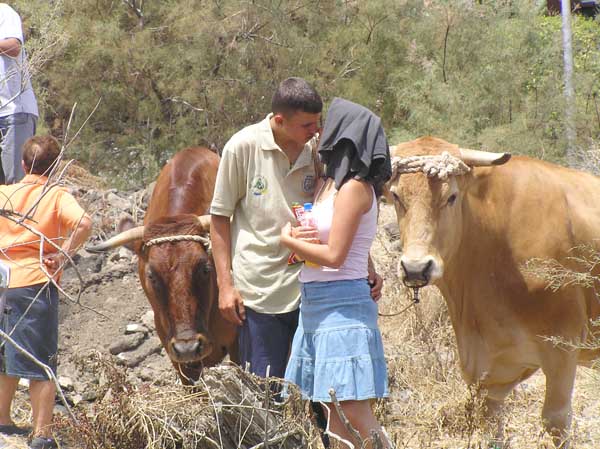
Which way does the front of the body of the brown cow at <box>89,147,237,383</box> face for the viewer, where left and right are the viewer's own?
facing the viewer

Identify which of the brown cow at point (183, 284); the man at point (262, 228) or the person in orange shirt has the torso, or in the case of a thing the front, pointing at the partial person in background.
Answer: the person in orange shirt

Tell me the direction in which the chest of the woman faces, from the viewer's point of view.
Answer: to the viewer's left

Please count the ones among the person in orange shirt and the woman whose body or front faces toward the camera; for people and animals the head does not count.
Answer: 0

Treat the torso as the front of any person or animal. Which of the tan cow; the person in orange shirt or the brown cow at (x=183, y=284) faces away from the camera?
the person in orange shirt

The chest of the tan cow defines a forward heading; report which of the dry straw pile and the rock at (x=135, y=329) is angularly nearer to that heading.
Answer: the dry straw pile

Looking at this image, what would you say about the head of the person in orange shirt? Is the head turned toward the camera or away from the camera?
away from the camera

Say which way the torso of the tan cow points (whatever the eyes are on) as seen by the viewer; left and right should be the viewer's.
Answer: facing the viewer and to the left of the viewer

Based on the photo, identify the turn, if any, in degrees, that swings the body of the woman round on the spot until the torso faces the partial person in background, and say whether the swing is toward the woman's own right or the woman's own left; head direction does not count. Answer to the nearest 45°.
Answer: approximately 45° to the woman's own right

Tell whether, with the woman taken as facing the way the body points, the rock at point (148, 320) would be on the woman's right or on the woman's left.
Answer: on the woman's right

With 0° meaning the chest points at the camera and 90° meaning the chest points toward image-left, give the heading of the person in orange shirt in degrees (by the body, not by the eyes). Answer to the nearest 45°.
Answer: approximately 180°

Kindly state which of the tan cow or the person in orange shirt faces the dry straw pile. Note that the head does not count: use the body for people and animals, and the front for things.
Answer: the tan cow

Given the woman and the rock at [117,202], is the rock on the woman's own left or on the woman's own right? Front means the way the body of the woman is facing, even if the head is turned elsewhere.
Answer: on the woman's own right

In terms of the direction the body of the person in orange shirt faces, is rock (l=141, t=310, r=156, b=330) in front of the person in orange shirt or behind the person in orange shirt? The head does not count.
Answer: in front

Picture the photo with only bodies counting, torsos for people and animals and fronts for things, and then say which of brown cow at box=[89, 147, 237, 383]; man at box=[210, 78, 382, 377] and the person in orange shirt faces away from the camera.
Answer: the person in orange shirt

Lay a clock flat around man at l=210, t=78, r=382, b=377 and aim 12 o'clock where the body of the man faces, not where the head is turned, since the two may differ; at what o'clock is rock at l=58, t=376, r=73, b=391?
The rock is roughly at 6 o'clock from the man.
